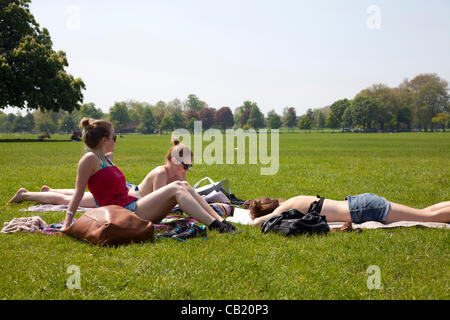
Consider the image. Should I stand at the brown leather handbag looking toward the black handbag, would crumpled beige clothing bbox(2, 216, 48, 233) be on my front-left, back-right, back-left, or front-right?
back-left

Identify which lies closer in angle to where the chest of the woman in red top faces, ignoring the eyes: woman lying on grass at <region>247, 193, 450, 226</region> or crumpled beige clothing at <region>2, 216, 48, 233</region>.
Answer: the woman lying on grass

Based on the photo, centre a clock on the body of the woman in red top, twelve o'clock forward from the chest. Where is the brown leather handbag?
The brown leather handbag is roughly at 3 o'clock from the woman in red top.

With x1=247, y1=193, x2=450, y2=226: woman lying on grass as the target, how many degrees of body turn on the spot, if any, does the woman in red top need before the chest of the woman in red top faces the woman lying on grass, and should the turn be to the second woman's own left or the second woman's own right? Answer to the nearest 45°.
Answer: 0° — they already face them

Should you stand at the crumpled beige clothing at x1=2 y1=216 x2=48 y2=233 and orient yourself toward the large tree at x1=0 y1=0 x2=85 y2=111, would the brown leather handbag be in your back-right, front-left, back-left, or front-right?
back-right

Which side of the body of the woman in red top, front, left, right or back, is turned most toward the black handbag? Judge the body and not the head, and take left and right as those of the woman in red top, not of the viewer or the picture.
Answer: front

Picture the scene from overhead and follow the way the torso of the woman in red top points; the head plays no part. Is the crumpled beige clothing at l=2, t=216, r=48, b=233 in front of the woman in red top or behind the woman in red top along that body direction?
behind

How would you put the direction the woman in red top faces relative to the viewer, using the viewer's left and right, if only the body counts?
facing to the right of the viewer
